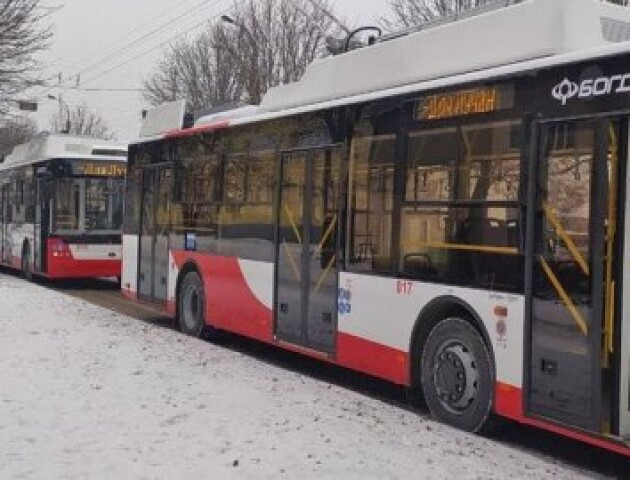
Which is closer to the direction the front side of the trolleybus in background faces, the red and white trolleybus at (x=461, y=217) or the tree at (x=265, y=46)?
the red and white trolleybus

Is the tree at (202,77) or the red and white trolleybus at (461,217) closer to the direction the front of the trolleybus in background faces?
the red and white trolleybus

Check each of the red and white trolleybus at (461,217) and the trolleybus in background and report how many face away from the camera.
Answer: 0

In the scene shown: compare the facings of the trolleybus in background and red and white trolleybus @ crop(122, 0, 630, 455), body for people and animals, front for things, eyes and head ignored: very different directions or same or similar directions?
same or similar directions

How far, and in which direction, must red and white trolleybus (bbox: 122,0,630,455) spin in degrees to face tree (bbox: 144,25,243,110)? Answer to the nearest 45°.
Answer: approximately 135° to its left

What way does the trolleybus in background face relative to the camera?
toward the camera

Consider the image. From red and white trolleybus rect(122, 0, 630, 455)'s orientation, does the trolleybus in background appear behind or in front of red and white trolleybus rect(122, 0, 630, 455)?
behind

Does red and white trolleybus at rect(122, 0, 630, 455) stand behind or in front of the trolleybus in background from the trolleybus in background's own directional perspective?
in front

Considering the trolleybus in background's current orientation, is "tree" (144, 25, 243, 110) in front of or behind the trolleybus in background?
behind

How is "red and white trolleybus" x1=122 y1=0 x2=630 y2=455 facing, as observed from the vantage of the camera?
facing the viewer and to the right of the viewer
